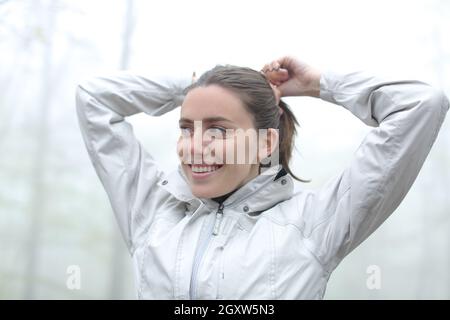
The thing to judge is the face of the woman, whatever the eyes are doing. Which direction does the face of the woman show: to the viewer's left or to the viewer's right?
to the viewer's left

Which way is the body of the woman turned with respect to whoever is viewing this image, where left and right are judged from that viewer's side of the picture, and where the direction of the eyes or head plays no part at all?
facing the viewer and to the left of the viewer

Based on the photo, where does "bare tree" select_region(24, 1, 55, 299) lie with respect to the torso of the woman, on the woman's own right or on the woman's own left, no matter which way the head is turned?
on the woman's own right
